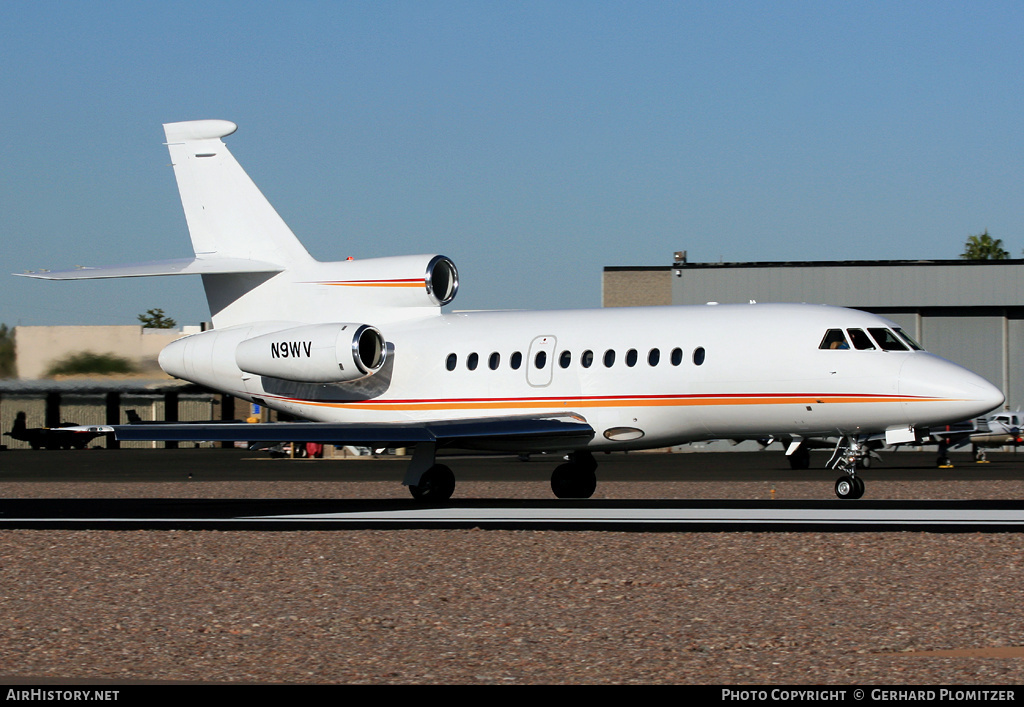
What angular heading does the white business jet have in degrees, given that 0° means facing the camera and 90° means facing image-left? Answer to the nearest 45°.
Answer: approximately 315°

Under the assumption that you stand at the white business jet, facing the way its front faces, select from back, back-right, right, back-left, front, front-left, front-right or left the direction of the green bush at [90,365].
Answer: back
